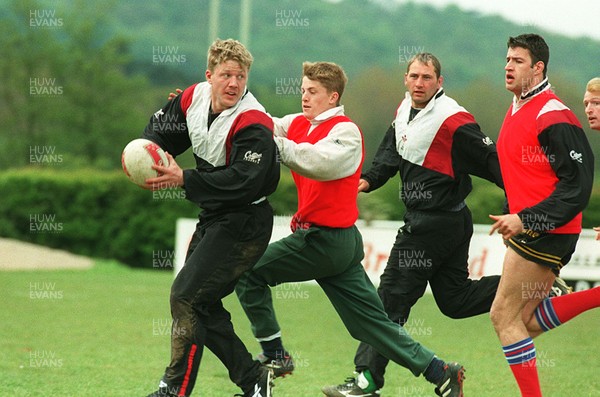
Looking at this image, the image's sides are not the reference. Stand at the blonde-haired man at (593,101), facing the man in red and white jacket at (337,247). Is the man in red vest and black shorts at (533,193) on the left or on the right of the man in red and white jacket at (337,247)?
left

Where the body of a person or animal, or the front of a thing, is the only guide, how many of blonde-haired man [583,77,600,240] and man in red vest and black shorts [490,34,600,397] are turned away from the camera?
0

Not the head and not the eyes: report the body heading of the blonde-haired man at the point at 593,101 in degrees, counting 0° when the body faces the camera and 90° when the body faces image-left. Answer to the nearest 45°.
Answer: approximately 45°

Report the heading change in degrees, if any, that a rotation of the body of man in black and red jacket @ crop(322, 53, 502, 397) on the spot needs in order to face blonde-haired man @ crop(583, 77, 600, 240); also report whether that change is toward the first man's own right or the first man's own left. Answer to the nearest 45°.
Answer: approximately 135° to the first man's own left

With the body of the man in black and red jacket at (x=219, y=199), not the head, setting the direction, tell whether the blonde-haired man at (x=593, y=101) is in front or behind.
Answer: behind

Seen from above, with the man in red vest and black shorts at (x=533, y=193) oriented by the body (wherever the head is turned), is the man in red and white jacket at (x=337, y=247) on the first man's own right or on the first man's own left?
on the first man's own right

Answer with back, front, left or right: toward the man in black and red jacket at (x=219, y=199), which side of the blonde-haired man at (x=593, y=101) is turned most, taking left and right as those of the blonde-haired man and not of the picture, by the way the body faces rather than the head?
front

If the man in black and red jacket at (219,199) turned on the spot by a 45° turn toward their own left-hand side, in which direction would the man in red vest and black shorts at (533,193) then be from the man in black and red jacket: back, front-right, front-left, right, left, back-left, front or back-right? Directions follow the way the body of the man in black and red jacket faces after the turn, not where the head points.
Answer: left
